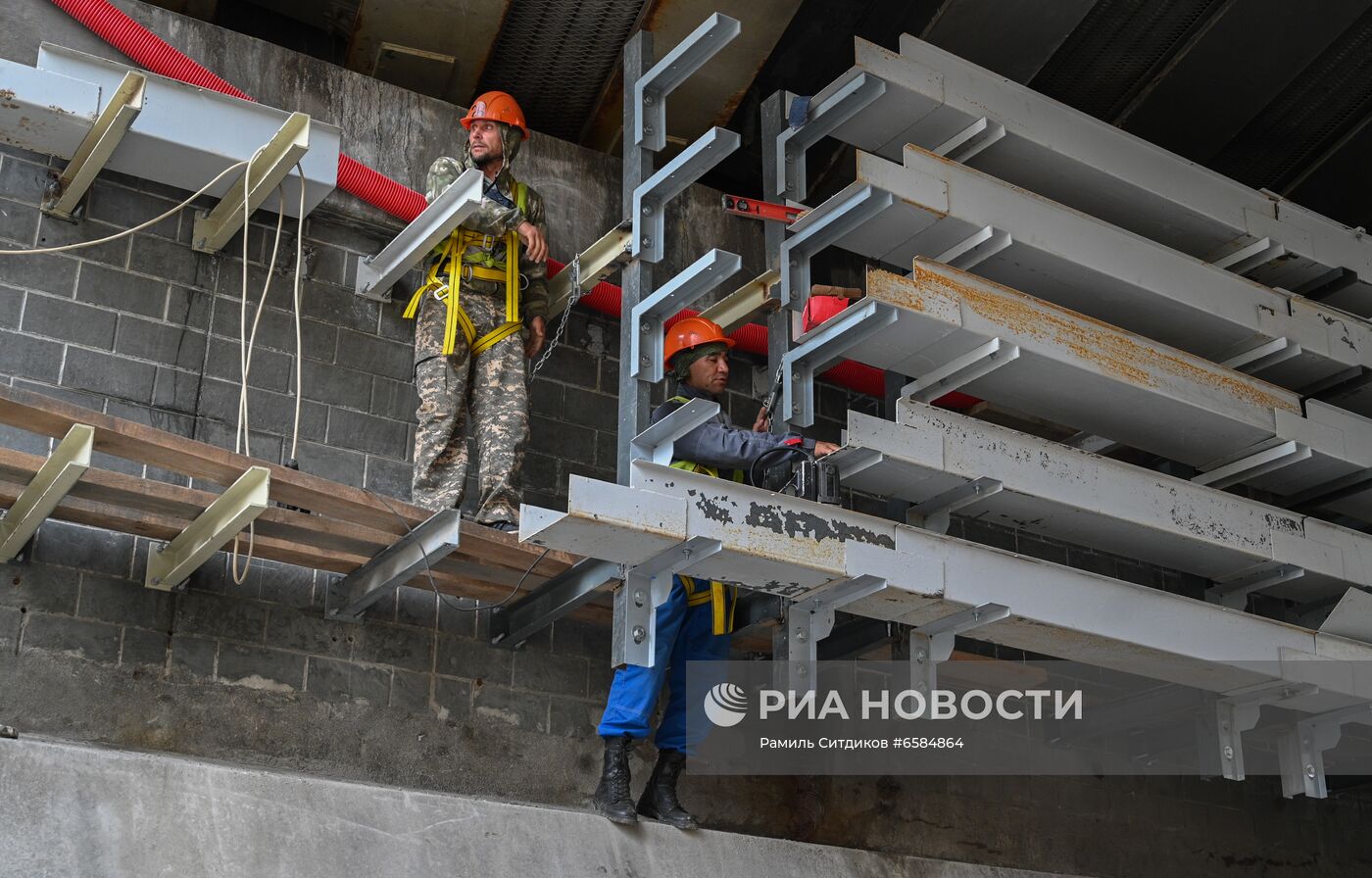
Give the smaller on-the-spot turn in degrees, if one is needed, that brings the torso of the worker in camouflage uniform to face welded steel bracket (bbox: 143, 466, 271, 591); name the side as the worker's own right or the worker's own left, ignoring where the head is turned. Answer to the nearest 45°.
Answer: approximately 45° to the worker's own right

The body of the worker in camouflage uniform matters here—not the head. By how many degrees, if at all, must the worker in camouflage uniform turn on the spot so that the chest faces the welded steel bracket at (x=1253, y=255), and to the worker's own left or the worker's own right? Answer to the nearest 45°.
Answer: approximately 90° to the worker's own left

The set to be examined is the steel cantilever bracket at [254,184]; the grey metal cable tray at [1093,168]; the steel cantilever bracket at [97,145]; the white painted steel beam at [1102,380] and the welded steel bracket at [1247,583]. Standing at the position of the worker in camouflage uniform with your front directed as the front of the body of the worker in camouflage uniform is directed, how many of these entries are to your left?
3

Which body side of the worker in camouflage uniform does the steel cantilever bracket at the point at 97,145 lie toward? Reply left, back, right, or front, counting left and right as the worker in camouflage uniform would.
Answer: right

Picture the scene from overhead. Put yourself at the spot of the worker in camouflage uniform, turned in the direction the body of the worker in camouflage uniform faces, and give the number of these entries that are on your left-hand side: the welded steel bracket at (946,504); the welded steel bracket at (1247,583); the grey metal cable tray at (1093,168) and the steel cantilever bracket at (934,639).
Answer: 4

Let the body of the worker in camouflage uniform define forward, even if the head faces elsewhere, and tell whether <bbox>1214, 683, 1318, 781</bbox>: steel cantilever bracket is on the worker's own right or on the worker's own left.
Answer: on the worker's own left

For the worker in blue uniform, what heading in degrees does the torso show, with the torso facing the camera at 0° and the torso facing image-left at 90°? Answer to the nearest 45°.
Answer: approximately 315°

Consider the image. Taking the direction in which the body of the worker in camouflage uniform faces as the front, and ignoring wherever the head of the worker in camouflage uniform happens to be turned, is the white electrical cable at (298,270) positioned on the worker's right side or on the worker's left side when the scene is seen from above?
on the worker's right side

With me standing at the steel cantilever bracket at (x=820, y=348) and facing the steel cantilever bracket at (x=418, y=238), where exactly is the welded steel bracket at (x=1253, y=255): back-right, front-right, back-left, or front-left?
back-right
